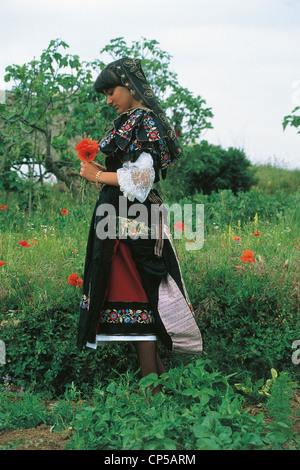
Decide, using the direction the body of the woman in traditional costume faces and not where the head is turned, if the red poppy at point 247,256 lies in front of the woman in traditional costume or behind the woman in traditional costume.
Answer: behind

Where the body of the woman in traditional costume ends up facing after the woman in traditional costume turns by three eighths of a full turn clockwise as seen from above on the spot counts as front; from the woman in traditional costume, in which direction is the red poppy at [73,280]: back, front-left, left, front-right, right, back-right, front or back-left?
left

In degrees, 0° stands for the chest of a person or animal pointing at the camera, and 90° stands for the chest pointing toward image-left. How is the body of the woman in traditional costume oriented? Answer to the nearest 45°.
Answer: approximately 90°
